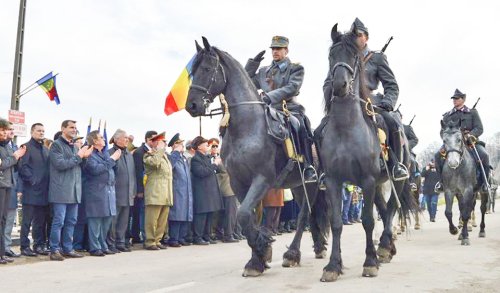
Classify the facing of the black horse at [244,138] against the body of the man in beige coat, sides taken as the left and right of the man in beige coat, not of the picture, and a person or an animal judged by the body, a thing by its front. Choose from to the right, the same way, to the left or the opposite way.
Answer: to the right

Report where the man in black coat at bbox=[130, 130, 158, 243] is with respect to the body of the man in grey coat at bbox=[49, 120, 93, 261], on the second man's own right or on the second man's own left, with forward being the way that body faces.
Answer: on the second man's own left

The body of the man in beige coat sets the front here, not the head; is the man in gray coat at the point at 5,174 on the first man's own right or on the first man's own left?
on the first man's own right

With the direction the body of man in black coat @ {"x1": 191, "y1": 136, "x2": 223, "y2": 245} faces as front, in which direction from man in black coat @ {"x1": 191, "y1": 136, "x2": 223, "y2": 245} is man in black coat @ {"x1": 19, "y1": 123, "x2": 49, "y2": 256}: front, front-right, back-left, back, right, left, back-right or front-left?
back-right

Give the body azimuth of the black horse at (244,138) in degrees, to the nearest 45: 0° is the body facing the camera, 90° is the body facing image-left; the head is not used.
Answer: approximately 45°

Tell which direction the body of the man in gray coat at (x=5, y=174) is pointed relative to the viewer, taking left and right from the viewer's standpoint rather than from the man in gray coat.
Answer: facing to the right of the viewer

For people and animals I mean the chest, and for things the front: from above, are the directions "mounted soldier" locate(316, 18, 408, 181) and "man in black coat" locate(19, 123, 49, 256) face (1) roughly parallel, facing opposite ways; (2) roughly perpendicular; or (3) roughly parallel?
roughly perpendicular

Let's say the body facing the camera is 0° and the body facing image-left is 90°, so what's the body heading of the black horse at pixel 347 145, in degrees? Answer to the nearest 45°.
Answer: approximately 0°

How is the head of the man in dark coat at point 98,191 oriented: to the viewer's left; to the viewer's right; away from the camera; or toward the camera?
to the viewer's right
